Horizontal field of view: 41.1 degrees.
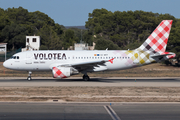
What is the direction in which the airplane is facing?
to the viewer's left
